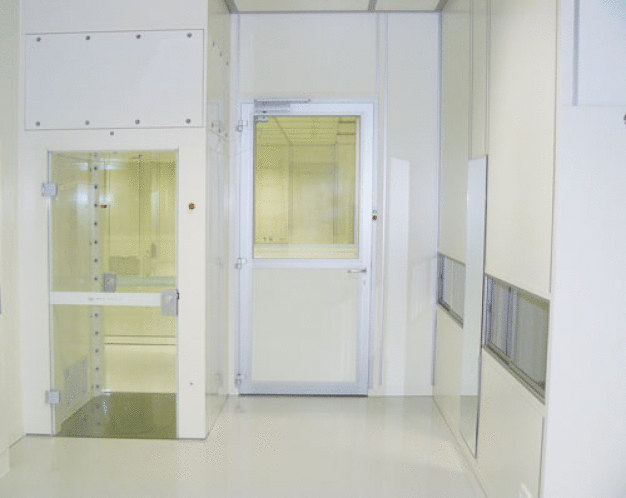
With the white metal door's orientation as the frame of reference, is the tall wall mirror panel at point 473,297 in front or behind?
in front

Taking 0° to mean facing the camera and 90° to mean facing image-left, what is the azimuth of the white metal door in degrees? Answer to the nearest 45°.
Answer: approximately 0°

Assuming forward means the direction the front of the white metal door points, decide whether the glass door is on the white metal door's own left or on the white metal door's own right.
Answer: on the white metal door's own right
